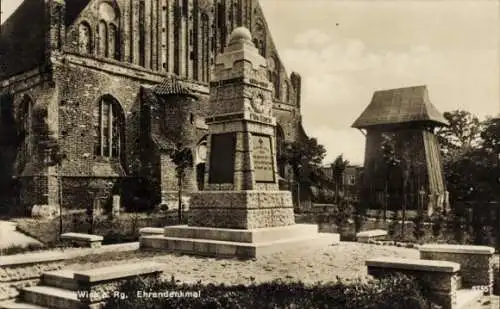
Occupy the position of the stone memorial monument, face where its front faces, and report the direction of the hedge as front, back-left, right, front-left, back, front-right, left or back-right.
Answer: front-right

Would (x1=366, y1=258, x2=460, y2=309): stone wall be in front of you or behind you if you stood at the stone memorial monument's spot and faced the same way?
in front

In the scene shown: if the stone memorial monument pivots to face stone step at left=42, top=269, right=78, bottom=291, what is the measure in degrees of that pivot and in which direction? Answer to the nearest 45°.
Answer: approximately 90° to its right

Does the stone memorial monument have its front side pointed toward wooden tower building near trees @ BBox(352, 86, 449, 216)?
no

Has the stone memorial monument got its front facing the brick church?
no

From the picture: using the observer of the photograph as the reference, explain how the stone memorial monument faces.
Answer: facing the viewer and to the right of the viewer

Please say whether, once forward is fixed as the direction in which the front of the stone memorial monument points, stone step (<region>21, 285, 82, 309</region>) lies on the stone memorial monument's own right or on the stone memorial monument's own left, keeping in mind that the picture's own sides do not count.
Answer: on the stone memorial monument's own right

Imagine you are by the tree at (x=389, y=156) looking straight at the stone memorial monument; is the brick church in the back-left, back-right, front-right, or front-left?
front-right

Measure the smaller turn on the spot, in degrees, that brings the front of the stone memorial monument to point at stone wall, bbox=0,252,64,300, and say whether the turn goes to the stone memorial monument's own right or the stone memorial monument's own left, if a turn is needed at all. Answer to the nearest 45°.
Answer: approximately 90° to the stone memorial monument's own right

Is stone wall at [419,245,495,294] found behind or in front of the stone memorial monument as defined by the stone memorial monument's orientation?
in front

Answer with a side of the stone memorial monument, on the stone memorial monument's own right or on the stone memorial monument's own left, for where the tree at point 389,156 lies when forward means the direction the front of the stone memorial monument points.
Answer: on the stone memorial monument's own left

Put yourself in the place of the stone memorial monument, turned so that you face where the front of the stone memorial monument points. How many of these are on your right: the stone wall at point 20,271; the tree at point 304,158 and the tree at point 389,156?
1

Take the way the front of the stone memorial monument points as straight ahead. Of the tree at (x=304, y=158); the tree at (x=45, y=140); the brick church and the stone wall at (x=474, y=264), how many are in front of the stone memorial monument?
1

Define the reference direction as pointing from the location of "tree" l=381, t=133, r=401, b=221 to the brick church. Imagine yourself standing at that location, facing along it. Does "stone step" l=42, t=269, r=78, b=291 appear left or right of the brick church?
left

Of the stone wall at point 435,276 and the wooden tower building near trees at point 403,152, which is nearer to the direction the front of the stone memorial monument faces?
the stone wall
